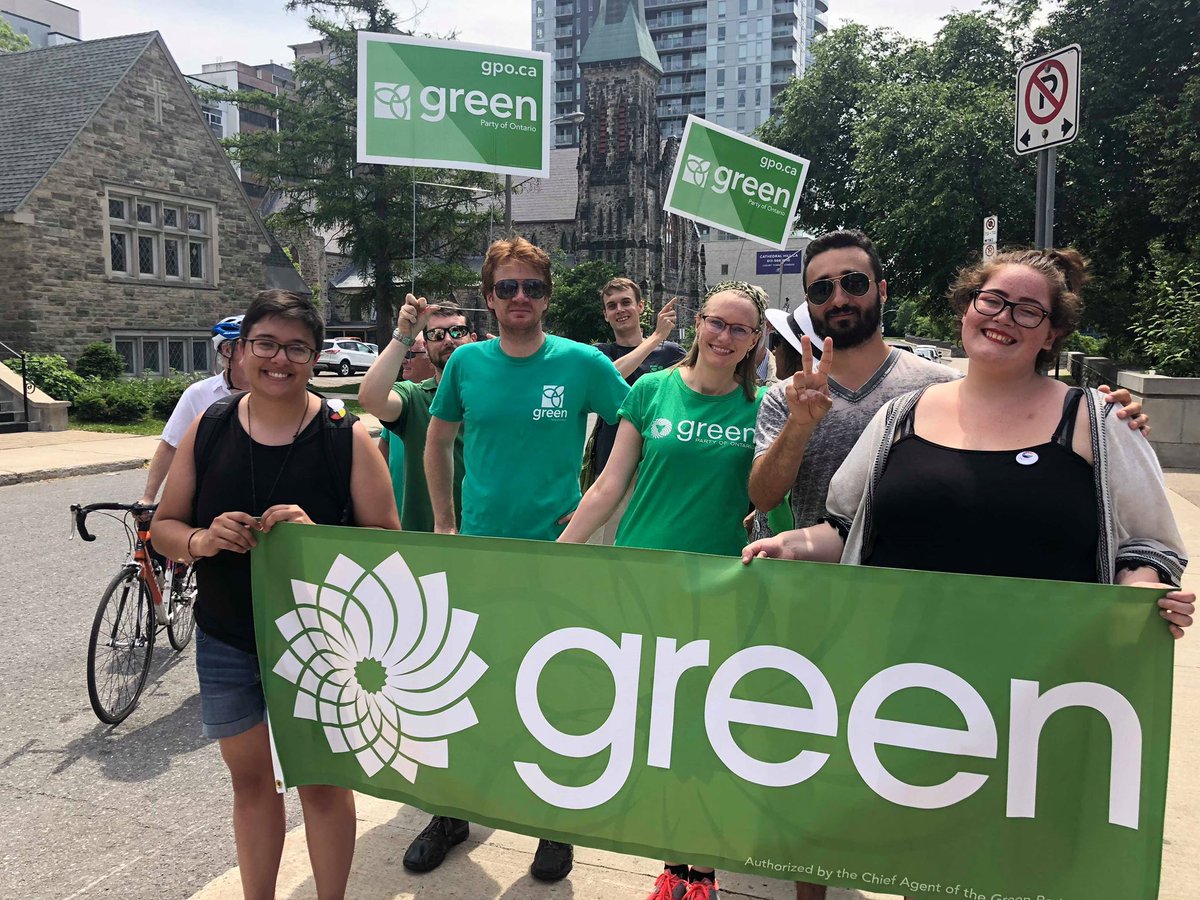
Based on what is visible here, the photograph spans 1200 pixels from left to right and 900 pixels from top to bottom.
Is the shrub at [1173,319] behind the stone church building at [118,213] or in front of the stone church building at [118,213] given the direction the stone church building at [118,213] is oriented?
in front

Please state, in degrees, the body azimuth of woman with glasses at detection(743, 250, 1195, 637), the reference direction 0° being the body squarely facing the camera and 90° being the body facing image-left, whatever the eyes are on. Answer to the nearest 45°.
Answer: approximately 0°

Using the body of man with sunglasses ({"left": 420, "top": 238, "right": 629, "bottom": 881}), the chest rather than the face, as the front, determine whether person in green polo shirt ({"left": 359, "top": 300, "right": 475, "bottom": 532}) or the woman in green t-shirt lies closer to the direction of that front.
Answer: the woman in green t-shirt

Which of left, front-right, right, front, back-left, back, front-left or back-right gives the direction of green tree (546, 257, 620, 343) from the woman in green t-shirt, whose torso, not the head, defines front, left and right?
back

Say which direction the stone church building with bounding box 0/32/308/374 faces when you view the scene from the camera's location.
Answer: facing the viewer and to the right of the viewer

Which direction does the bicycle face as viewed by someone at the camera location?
facing the viewer and to the left of the viewer

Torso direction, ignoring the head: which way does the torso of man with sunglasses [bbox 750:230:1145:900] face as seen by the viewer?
toward the camera

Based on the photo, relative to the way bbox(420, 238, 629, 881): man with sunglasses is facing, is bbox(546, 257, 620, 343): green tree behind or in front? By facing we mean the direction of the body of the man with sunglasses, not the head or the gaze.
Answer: behind

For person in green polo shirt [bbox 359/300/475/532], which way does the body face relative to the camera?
toward the camera

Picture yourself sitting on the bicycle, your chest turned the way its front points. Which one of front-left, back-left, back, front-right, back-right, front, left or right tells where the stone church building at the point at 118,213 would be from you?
back-right

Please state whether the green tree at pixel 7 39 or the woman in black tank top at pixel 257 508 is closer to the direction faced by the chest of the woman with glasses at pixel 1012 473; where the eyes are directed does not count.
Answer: the woman in black tank top

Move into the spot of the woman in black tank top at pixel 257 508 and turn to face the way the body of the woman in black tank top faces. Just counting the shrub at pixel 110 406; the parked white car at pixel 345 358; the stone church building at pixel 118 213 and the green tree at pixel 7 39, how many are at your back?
4

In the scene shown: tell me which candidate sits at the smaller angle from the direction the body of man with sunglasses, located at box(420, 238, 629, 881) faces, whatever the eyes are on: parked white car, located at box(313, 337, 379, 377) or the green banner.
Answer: the green banner
